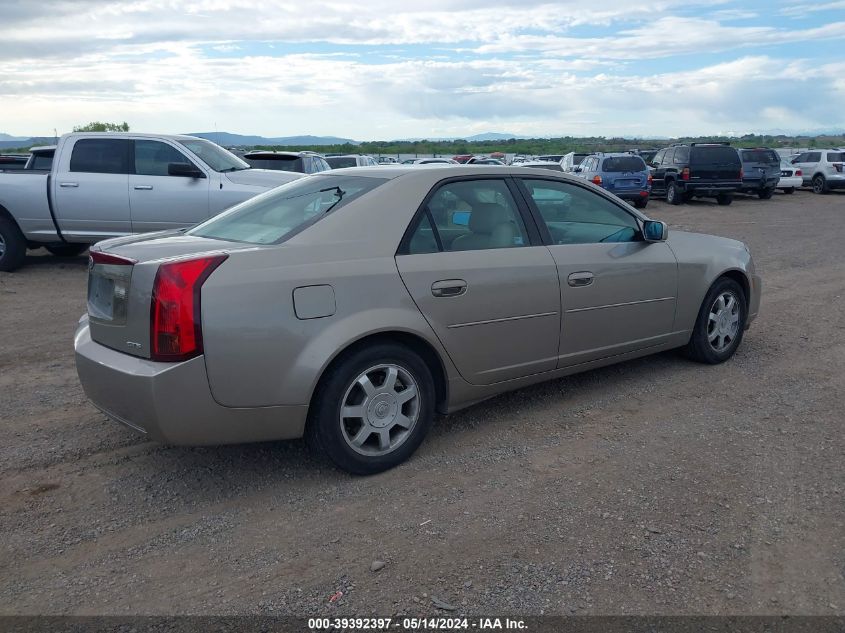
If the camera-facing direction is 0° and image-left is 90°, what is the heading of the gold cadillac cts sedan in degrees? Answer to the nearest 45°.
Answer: approximately 225°

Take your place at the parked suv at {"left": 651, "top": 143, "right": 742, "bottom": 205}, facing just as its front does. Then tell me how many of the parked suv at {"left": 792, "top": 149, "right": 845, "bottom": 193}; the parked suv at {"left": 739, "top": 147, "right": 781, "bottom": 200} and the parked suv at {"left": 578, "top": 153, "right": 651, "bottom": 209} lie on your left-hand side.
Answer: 1

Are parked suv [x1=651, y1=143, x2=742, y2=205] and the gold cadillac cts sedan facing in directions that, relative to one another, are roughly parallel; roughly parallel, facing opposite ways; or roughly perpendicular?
roughly perpendicular

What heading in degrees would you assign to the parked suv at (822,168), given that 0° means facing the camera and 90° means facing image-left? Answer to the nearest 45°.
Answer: approximately 135°

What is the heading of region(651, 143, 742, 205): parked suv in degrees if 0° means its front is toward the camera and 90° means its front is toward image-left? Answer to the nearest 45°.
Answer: approximately 135°

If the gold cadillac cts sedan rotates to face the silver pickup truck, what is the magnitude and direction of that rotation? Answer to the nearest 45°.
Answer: approximately 90° to its left

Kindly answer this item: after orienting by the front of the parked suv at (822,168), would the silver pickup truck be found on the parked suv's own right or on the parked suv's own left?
on the parked suv's own left
